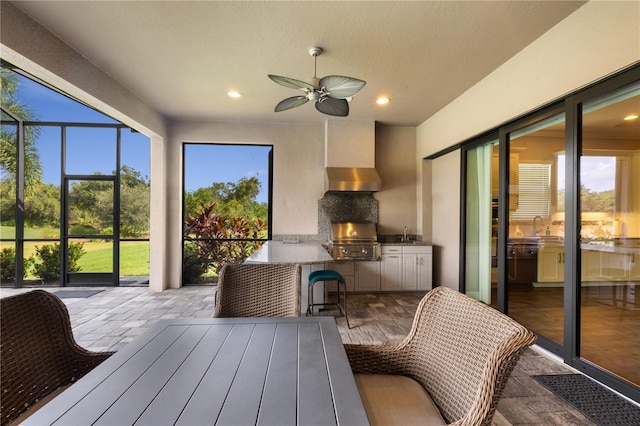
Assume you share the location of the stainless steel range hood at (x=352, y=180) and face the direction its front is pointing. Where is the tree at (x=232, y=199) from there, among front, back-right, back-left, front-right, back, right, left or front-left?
right

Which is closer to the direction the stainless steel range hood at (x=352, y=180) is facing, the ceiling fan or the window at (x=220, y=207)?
the ceiling fan

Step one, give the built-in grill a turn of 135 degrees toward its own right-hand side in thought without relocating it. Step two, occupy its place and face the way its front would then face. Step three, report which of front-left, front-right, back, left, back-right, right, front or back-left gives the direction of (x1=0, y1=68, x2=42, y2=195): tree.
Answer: front-left

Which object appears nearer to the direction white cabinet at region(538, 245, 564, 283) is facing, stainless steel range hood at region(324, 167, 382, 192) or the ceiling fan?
the ceiling fan

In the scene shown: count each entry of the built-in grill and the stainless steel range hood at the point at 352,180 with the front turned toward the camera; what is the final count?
2

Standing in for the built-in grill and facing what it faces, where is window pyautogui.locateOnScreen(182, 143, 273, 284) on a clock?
The window is roughly at 3 o'clock from the built-in grill.

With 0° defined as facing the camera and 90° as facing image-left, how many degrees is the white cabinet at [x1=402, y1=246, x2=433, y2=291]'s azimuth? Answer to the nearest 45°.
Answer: approximately 0°

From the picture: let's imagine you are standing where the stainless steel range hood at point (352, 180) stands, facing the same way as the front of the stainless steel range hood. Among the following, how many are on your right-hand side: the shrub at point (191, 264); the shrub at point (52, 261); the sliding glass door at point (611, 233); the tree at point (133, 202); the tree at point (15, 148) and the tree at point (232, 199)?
5

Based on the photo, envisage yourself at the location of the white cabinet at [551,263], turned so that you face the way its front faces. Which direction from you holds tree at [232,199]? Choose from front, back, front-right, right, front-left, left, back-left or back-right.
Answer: right

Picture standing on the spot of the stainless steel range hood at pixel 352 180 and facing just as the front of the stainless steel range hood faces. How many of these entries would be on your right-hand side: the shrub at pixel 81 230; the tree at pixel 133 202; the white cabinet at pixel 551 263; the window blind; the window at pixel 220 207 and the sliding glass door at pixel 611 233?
3

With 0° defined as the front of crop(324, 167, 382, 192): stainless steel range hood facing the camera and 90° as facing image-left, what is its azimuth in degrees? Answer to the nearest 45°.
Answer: approximately 0°
